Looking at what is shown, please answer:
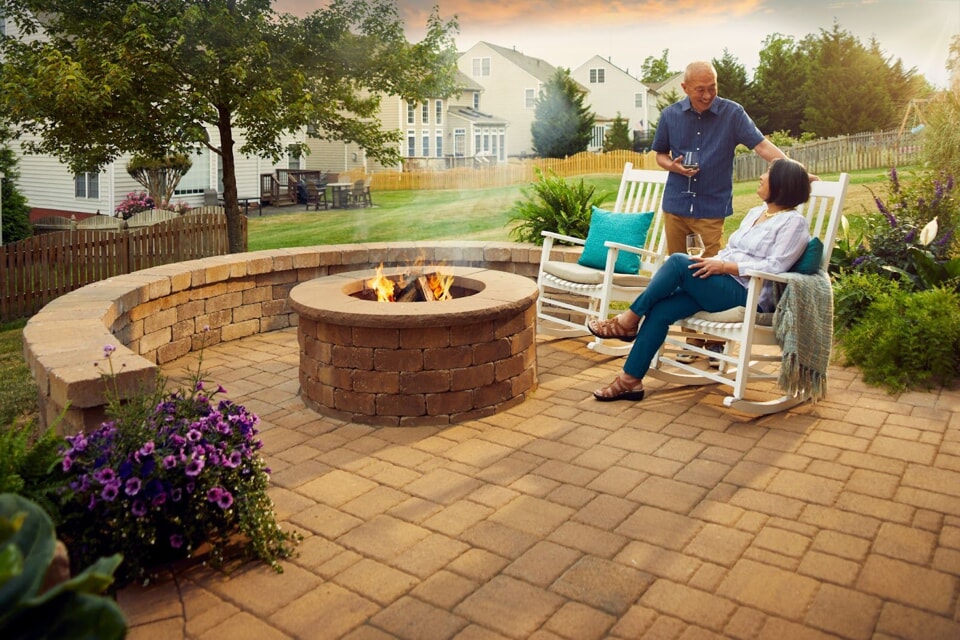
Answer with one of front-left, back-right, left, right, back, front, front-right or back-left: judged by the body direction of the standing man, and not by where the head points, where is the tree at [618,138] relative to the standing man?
back

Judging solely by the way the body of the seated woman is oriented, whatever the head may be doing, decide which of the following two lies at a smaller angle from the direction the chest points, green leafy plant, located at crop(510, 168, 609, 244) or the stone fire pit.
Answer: the stone fire pit

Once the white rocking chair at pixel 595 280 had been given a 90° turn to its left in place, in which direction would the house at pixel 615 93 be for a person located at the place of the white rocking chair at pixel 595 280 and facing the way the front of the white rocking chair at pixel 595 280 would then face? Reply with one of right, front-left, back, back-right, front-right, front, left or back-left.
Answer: back-left

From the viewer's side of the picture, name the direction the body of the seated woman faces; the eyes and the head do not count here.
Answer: to the viewer's left

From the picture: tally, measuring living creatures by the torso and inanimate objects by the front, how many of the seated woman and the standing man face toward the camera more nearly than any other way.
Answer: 1

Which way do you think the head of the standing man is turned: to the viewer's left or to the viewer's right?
to the viewer's right

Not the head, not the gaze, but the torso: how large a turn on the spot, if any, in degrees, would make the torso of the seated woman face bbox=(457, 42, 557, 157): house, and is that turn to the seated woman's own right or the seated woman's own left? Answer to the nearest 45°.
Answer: approximately 90° to the seated woman's own right

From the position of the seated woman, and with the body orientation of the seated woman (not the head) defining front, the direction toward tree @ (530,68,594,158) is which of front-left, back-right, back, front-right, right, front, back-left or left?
right

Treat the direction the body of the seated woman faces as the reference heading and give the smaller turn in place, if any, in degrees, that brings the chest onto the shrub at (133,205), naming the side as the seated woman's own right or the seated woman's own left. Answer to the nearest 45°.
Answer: approximately 45° to the seated woman's own right

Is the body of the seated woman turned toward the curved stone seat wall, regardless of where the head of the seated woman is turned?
yes

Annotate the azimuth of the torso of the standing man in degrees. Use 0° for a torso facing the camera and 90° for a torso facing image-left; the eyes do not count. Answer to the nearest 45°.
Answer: approximately 0°

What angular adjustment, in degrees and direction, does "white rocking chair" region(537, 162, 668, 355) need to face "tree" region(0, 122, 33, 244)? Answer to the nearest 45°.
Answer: approximately 90° to its right

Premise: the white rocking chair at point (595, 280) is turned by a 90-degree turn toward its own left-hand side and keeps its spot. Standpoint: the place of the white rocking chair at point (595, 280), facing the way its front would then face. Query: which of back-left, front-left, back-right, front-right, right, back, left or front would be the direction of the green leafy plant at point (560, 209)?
back-left

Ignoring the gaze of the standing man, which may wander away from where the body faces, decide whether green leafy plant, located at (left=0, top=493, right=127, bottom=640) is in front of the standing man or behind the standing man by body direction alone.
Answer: in front

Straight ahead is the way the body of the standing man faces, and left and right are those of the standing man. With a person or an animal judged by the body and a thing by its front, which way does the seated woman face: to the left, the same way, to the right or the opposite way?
to the right

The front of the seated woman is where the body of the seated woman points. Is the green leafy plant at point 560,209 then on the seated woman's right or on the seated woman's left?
on the seated woman's right
